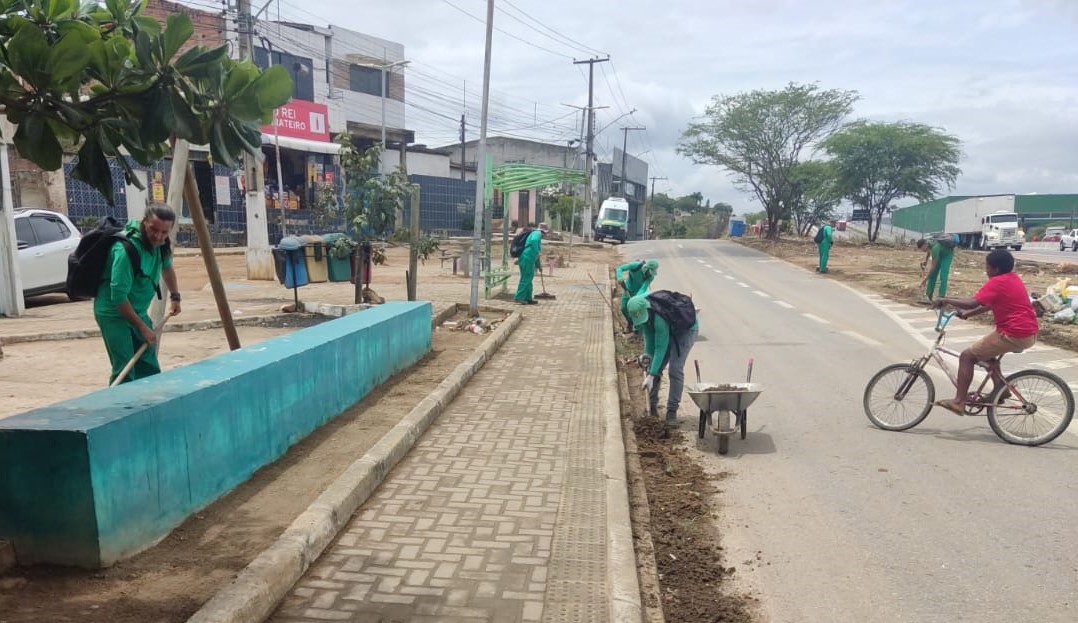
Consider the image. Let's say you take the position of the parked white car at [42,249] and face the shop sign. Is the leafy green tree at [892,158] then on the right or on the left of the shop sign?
right

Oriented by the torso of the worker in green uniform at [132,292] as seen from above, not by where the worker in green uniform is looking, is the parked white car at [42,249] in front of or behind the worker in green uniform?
behind

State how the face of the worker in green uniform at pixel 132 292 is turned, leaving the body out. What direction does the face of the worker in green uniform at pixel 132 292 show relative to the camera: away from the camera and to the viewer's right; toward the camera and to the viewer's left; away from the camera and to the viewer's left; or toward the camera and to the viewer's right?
toward the camera and to the viewer's right

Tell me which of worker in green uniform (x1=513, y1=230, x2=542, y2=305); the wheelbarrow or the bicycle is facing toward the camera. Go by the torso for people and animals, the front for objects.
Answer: the wheelbarrow

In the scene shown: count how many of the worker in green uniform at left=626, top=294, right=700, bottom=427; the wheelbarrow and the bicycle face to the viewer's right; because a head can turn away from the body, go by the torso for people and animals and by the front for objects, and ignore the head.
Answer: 0

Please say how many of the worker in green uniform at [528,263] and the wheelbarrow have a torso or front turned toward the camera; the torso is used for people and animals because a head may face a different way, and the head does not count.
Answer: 1

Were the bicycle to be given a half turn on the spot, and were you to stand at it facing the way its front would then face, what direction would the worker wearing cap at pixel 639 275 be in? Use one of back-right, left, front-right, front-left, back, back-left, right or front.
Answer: back

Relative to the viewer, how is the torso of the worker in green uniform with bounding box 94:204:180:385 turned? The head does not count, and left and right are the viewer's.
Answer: facing the viewer and to the right of the viewer

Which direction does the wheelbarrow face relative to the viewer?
toward the camera

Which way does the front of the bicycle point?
to the viewer's left

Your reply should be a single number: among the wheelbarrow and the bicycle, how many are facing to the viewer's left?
1

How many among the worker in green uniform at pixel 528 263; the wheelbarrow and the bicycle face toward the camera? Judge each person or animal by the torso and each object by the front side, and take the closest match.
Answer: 1

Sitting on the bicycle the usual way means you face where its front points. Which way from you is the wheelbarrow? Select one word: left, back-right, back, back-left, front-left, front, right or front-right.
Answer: front-left

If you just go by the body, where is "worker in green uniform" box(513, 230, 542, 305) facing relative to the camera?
to the viewer's right

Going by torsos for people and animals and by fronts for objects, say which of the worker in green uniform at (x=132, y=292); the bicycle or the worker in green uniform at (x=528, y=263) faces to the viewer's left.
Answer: the bicycle

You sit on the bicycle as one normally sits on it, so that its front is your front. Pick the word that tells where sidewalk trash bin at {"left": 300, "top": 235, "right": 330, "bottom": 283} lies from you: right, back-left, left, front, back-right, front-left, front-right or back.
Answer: front
